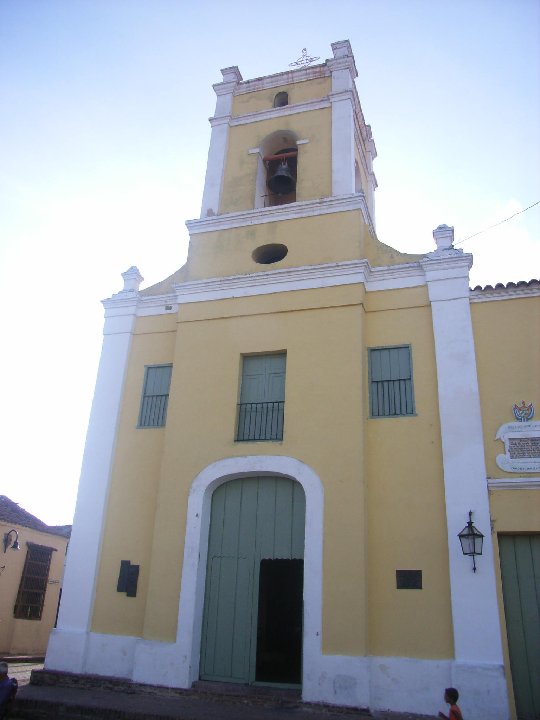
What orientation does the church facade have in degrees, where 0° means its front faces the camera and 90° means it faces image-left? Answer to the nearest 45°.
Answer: approximately 0°

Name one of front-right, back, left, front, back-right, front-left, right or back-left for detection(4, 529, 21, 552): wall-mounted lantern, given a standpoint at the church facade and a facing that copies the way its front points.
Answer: back-right

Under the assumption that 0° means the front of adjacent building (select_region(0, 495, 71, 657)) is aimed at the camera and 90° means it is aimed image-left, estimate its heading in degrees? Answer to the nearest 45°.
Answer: approximately 315°

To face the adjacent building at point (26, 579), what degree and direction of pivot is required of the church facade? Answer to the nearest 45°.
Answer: approximately 135° to its right
